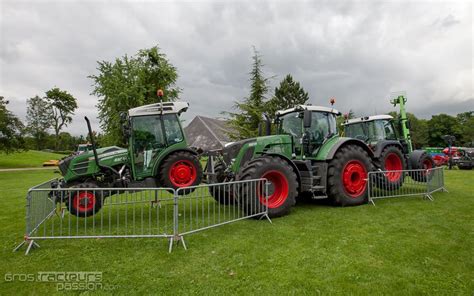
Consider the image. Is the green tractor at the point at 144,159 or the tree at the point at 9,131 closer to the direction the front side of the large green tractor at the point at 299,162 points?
the green tractor

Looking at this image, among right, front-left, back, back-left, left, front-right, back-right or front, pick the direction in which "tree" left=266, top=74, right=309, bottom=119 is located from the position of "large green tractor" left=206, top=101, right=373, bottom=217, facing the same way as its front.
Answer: back-right

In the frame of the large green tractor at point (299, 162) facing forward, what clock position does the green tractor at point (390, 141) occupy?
The green tractor is roughly at 6 o'clock from the large green tractor.

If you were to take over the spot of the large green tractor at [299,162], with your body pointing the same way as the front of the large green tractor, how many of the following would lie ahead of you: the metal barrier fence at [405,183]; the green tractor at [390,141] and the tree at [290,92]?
0

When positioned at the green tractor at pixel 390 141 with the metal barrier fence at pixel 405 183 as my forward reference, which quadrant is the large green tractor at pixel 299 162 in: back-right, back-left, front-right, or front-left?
front-right

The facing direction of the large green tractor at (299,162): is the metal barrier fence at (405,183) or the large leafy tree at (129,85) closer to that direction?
the large leafy tree

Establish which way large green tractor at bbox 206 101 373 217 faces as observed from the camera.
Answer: facing the viewer and to the left of the viewer

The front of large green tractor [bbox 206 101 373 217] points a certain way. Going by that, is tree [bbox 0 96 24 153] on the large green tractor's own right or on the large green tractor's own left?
on the large green tractor's own right

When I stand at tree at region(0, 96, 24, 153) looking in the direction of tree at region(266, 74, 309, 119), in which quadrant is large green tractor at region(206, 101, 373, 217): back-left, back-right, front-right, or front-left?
front-right

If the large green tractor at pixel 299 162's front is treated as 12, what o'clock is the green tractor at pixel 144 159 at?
The green tractor is roughly at 1 o'clock from the large green tractor.
